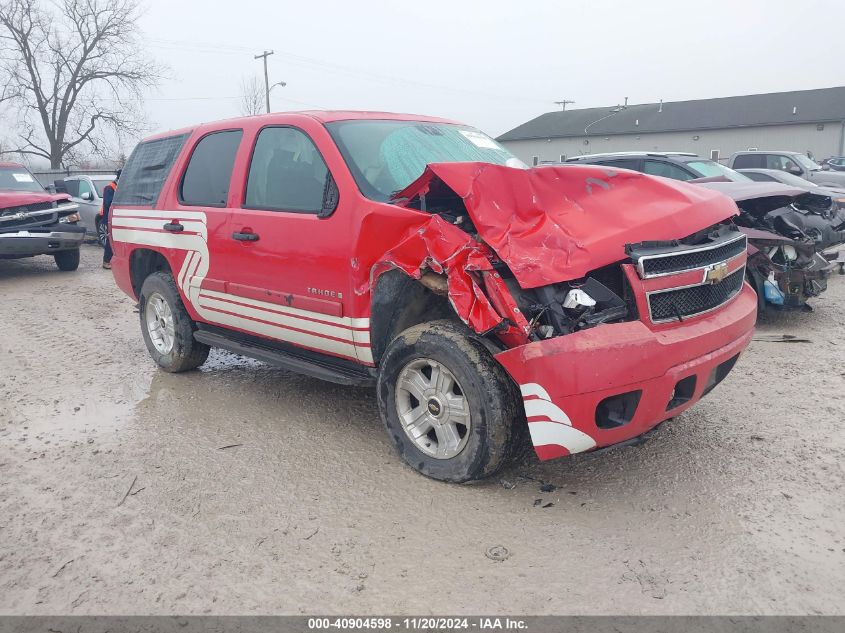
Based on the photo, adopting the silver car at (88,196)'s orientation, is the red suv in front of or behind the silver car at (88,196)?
in front

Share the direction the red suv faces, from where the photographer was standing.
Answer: facing the viewer and to the right of the viewer

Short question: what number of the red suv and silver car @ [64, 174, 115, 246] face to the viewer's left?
0

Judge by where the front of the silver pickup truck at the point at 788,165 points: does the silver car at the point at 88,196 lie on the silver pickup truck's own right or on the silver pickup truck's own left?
on the silver pickup truck's own right

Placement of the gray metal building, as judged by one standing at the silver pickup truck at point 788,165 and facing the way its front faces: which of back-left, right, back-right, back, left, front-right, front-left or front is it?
back-left

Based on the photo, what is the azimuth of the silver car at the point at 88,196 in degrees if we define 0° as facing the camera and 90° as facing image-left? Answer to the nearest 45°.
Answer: approximately 315°

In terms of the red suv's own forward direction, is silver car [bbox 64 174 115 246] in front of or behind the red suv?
behind

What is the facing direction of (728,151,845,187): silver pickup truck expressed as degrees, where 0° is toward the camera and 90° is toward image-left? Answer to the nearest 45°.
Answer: approximately 315°

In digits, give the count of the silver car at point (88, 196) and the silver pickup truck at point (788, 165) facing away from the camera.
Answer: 0
